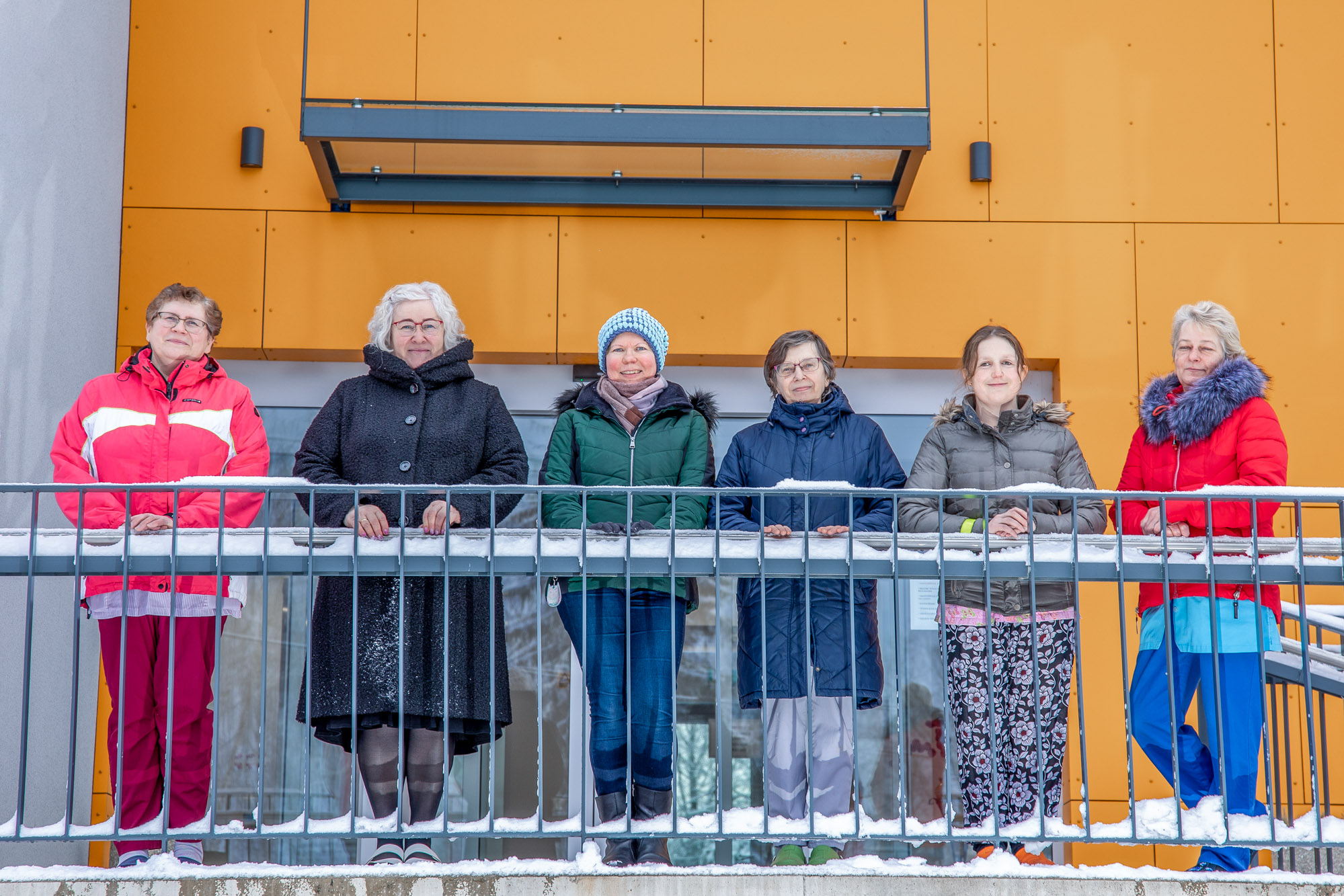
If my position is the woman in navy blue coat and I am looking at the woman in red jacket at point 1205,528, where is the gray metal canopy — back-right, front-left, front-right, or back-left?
back-left

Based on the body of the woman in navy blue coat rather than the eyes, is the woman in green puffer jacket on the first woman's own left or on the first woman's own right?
on the first woman's own right

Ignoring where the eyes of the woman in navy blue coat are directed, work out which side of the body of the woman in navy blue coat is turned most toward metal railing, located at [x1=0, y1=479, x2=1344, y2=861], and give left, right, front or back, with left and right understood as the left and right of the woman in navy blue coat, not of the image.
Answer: front

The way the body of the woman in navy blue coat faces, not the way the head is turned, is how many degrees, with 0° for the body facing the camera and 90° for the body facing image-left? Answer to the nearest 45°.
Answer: approximately 0°

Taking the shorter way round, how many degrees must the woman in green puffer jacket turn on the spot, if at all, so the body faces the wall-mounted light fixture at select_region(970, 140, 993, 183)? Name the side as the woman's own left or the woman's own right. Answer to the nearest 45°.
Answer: approximately 135° to the woman's own left
